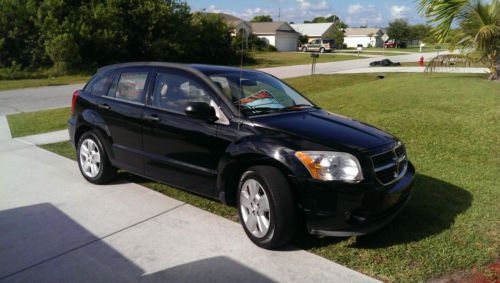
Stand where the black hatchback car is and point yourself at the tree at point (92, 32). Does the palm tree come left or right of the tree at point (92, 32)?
right

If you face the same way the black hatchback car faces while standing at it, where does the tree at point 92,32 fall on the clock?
The tree is roughly at 7 o'clock from the black hatchback car.

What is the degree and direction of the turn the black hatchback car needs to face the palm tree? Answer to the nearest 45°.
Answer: approximately 90° to its left
